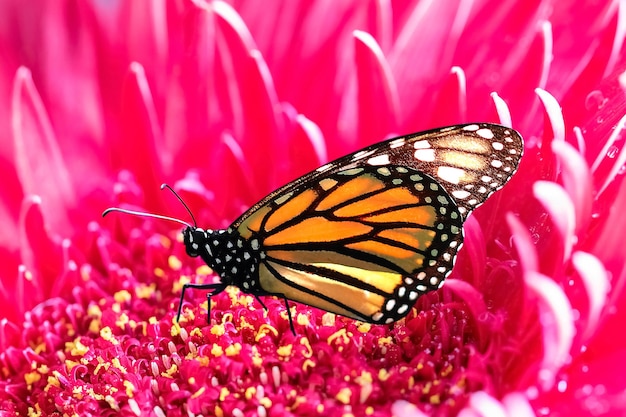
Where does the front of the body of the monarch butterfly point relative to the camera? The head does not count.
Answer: to the viewer's left
